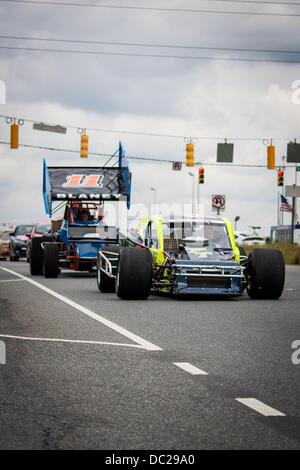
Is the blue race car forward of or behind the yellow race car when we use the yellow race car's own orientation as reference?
behind

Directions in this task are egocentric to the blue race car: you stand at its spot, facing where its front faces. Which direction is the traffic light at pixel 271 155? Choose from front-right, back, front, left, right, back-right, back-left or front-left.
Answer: back-left

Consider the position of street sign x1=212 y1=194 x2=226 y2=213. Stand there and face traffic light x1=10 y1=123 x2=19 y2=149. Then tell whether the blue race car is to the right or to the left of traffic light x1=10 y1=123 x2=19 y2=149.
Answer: left

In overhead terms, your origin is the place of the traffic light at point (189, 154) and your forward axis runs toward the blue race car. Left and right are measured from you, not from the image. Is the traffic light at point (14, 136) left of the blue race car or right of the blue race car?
right

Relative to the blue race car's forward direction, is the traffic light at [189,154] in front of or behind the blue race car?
behind

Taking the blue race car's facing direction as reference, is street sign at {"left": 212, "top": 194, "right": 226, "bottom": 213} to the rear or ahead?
to the rear
